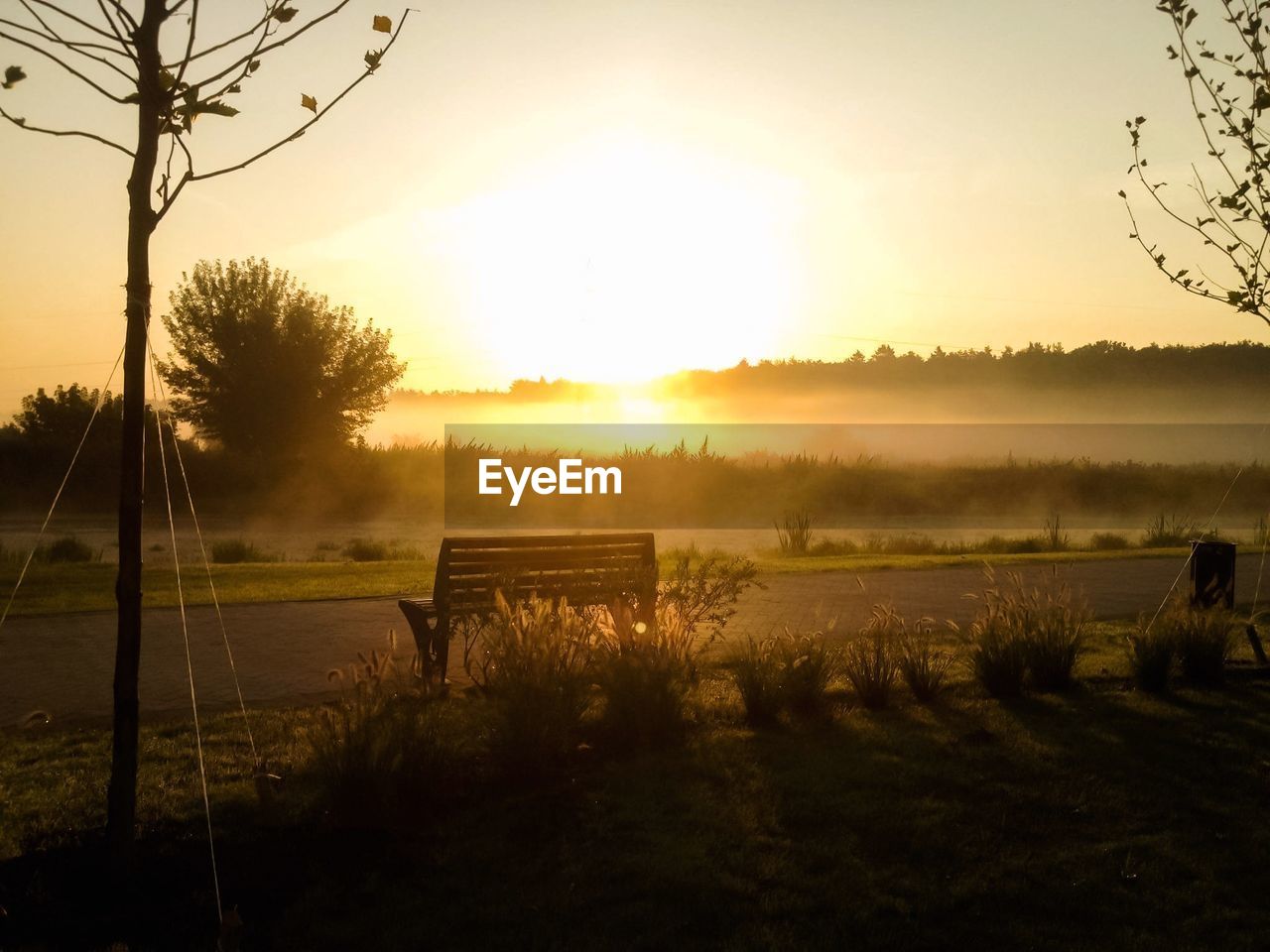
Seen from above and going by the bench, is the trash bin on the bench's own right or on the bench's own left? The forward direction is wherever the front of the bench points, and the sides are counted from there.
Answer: on the bench's own right

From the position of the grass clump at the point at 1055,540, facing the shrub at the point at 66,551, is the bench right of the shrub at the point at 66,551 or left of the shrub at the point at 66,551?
left

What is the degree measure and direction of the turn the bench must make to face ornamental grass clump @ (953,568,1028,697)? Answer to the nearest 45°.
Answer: approximately 135° to its right

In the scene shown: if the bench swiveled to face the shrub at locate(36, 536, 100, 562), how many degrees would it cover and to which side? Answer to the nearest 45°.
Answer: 0° — it already faces it

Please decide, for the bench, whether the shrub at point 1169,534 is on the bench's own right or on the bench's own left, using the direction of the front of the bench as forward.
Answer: on the bench's own right

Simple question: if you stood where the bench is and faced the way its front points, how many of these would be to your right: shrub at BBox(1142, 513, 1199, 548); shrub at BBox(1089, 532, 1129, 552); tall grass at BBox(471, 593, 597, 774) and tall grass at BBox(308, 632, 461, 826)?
2

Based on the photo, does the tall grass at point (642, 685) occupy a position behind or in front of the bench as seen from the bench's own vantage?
behind

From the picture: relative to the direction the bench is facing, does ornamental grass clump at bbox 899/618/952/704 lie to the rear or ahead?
to the rear

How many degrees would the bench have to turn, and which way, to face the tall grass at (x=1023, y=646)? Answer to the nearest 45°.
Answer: approximately 135° to its right

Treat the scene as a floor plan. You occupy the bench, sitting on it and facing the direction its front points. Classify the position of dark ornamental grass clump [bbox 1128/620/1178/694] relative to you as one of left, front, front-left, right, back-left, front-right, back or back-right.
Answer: back-right

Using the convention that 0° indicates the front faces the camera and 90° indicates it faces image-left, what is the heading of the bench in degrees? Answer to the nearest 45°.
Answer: approximately 135°
